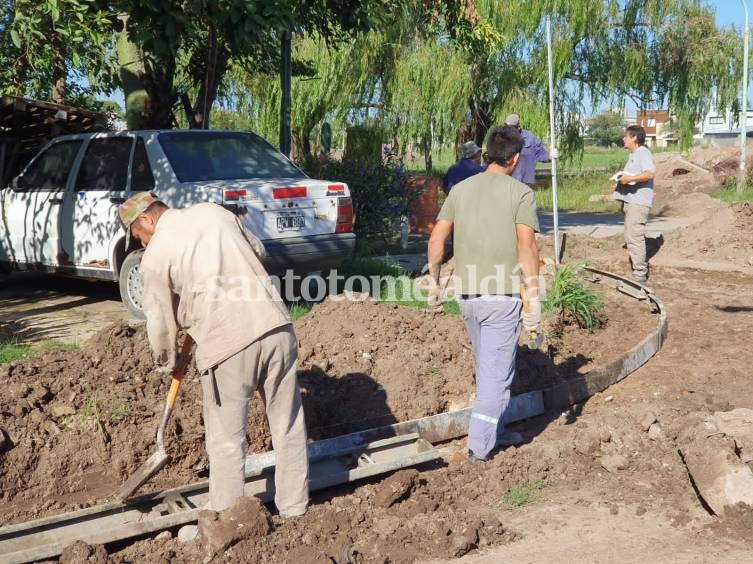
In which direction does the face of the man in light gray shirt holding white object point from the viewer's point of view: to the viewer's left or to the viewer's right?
to the viewer's left

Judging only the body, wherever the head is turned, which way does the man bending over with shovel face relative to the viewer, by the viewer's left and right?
facing away from the viewer and to the left of the viewer

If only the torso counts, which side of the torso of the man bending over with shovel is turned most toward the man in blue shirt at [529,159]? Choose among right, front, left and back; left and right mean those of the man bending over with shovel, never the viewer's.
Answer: right

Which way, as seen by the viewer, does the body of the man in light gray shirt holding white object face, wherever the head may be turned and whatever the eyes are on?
to the viewer's left

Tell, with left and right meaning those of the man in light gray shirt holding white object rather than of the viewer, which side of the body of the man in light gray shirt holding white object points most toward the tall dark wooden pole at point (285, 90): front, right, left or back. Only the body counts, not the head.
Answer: front

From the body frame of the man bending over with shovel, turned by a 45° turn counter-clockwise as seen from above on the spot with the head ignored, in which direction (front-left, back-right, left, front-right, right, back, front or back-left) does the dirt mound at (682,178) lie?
back-right

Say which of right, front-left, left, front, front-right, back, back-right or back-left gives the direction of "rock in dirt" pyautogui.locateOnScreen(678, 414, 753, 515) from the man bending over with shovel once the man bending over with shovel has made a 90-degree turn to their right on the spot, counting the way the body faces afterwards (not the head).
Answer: front-right

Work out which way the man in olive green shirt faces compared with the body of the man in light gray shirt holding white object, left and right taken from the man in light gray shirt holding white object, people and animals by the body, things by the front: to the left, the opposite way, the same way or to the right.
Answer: to the right

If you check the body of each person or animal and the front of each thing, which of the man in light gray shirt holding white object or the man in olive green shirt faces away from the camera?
the man in olive green shirt

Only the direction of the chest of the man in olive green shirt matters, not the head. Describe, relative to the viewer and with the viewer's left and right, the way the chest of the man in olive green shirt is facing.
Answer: facing away from the viewer

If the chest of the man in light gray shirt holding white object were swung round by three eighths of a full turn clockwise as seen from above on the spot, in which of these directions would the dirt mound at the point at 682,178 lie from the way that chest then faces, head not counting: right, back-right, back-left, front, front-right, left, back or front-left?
front-left

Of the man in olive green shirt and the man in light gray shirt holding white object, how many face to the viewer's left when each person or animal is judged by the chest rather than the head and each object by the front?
1

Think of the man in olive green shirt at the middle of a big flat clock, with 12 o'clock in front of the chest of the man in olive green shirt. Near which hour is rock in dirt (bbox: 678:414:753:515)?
The rock in dirt is roughly at 4 o'clock from the man in olive green shirt.

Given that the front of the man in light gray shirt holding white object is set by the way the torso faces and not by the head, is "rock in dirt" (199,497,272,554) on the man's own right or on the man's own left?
on the man's own left

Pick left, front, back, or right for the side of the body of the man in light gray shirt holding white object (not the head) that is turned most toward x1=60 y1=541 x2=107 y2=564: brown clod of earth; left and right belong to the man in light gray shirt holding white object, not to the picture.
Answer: left
